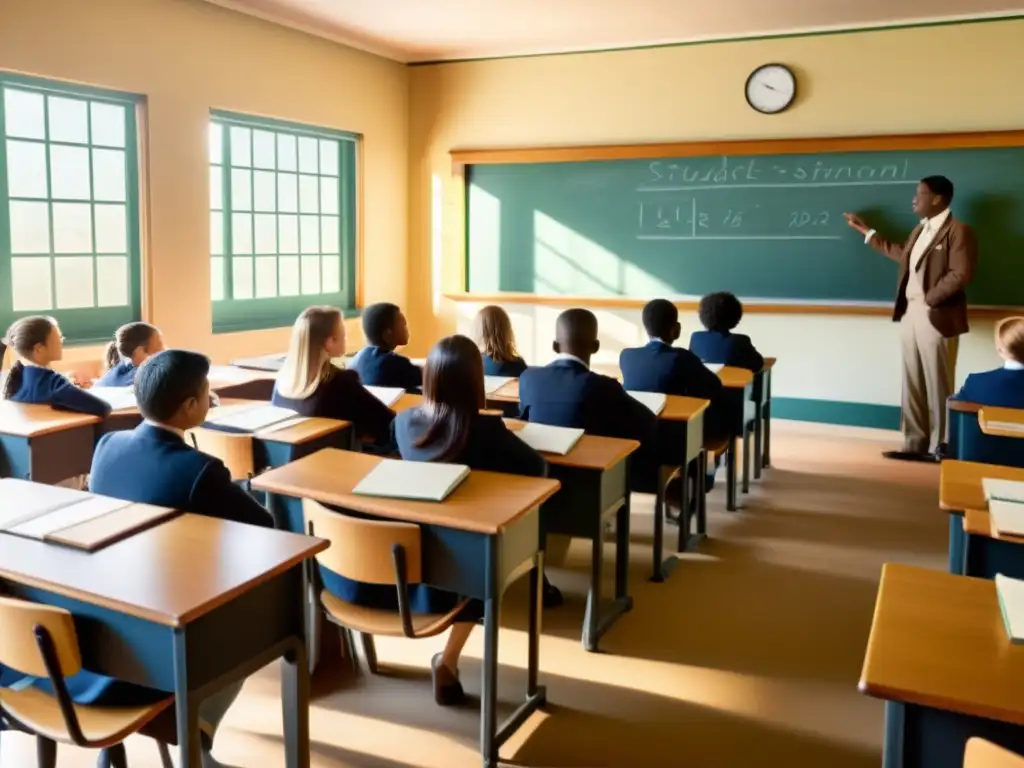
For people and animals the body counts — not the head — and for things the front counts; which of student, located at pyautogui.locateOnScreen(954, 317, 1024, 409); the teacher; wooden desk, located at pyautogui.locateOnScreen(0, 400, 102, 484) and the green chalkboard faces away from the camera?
the student

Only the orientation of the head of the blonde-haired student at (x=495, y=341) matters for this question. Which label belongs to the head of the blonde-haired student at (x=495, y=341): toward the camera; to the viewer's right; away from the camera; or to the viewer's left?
away from the camera

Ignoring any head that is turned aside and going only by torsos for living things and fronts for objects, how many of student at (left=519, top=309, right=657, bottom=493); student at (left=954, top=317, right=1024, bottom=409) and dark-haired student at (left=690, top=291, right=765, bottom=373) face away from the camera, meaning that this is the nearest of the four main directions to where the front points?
3

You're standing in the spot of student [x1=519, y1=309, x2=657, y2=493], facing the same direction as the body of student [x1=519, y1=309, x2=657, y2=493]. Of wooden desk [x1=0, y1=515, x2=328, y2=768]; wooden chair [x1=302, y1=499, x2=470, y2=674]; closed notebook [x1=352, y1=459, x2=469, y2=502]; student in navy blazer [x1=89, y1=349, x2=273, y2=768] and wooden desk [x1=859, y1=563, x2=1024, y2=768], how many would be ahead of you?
0

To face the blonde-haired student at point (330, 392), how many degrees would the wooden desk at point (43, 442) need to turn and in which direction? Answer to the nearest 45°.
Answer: approximately 135° to its left

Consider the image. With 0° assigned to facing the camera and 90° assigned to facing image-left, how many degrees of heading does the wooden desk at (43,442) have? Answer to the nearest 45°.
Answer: approximately 45°

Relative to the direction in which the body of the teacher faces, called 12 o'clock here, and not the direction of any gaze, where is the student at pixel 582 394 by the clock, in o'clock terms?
The student is roughly at 11 o'clock from the teacher.

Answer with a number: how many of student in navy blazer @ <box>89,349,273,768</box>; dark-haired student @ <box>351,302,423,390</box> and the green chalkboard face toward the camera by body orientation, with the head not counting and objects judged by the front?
1

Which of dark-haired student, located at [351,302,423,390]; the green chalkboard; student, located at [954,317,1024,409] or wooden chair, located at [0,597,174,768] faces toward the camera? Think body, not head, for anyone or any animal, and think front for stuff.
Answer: the green chalkboard

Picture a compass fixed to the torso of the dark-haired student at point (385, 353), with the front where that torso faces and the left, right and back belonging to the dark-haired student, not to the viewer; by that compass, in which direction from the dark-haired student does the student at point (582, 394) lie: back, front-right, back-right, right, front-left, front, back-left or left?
right

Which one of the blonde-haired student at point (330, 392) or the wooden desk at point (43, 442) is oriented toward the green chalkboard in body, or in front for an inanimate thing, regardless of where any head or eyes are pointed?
the blonde-haired student

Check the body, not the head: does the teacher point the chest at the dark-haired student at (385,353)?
yes

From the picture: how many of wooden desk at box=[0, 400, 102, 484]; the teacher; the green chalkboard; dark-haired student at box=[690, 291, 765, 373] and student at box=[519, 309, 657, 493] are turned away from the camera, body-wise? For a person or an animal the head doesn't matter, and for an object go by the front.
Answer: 2

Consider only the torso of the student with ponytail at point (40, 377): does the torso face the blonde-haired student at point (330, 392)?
no

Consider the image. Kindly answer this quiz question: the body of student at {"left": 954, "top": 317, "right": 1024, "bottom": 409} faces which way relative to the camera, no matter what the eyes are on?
away from the camera

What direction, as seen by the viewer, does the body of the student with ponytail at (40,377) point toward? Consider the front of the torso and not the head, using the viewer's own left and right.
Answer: facing away from the viewer and to the right of the viewer

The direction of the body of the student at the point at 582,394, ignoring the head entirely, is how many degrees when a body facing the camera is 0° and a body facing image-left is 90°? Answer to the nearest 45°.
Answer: approximately 180°

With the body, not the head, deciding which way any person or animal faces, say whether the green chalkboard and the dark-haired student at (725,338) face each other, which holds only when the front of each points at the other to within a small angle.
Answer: yes

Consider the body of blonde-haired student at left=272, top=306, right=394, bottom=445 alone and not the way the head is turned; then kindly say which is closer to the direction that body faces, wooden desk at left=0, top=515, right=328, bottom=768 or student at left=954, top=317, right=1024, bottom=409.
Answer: the student
